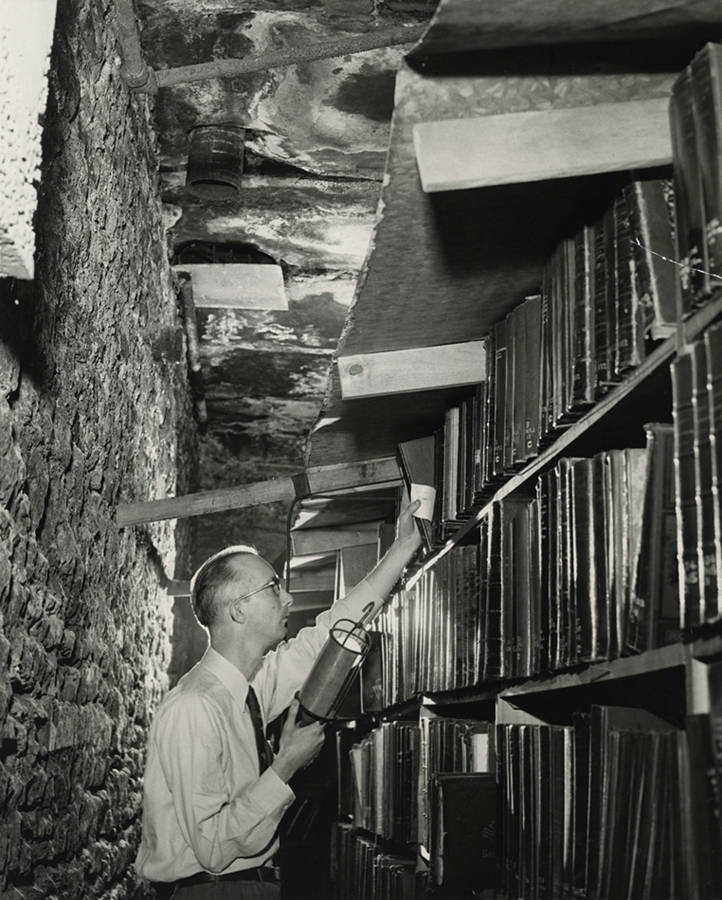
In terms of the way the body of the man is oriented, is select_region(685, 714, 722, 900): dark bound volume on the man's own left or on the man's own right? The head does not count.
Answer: on the man's own right

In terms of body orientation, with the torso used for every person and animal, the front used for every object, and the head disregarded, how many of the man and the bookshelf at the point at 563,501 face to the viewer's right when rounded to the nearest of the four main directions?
1

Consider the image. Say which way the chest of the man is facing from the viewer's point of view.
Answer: to the viewer's right

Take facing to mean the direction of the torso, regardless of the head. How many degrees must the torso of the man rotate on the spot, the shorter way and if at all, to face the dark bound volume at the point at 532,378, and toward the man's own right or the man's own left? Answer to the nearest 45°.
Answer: approximately 45° to the man's own right

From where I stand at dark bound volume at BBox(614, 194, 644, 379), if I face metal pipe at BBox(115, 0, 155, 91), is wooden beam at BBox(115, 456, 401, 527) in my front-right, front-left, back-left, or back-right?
front-right

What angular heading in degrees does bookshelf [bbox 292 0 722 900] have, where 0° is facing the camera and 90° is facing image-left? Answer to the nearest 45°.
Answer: approximately 45°

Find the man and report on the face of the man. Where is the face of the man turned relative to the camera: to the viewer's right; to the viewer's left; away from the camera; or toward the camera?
to the viewer's right
